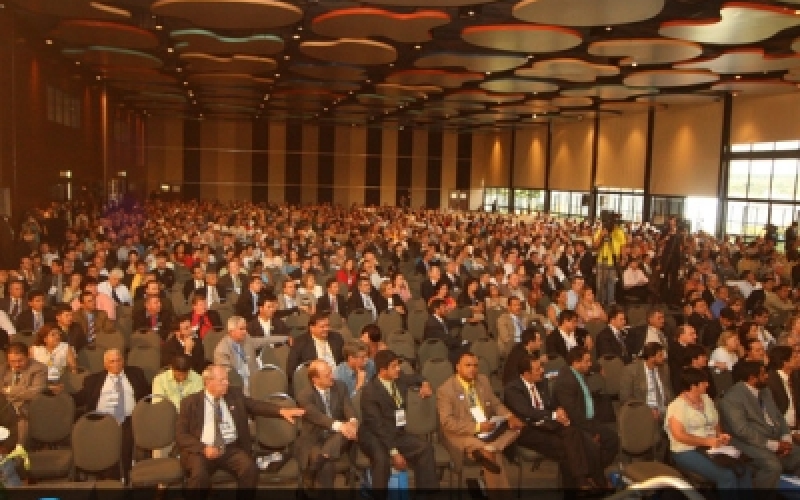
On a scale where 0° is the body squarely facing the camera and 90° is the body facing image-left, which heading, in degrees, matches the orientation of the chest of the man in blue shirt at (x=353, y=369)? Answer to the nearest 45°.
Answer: approximately 315°

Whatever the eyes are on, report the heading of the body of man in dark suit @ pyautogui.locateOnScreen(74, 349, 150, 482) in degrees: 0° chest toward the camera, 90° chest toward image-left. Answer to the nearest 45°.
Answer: approximately 0°

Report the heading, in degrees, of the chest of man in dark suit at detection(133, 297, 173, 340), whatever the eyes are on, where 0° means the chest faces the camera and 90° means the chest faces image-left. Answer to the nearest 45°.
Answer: approximately 0°

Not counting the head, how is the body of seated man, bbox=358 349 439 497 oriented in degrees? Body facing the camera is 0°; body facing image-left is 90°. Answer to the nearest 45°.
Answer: approximately 315°

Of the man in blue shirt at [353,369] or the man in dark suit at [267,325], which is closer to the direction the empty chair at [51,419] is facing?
the man in blue shirt

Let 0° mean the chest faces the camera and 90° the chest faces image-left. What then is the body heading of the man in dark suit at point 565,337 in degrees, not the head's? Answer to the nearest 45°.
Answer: approximately 315°

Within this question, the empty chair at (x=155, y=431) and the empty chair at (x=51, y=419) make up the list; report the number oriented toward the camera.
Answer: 2
